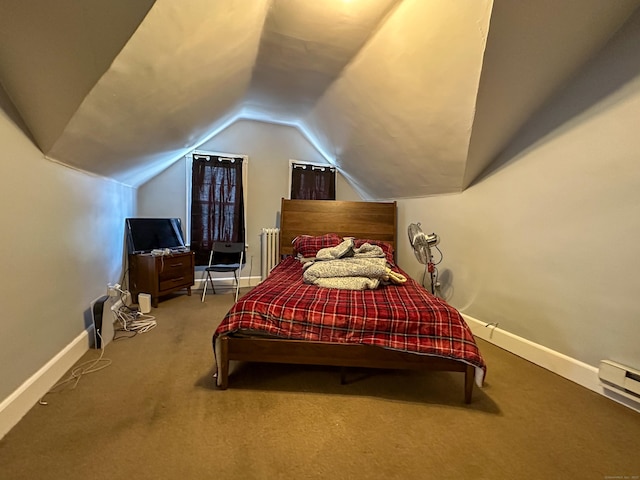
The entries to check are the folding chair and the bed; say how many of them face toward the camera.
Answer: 2

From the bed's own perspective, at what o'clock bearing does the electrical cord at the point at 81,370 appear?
The electrical cord is roughly at 3 o'clock from the bed.

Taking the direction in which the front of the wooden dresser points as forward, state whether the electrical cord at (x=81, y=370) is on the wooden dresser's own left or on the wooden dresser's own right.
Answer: on the wooden dresser's own right

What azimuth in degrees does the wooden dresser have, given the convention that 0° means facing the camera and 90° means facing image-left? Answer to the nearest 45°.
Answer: approximately 315°

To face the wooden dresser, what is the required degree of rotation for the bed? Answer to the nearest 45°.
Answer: approximately 135° to its right

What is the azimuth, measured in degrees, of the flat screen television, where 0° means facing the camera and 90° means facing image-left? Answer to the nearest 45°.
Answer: approximately 315°
